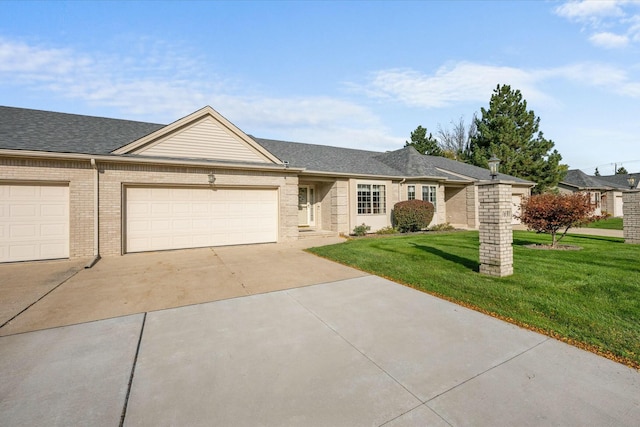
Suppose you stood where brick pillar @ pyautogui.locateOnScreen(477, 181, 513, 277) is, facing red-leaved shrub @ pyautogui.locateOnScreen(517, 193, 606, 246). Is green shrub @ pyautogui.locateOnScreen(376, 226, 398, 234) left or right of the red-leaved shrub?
left

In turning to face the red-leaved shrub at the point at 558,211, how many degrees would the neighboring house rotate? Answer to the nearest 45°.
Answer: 0° — it already faces it

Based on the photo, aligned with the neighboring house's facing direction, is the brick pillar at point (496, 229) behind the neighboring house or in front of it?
in front

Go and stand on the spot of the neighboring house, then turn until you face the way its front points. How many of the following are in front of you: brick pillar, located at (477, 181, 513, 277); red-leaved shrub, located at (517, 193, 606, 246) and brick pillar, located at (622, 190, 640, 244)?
3

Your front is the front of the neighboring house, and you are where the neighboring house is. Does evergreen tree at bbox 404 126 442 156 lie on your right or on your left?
on your right

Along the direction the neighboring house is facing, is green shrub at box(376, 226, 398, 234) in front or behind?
in front

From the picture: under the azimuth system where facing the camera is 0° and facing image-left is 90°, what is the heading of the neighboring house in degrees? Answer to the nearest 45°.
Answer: approximately 0°

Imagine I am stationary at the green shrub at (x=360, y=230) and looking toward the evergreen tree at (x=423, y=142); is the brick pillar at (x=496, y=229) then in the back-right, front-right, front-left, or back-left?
back-right

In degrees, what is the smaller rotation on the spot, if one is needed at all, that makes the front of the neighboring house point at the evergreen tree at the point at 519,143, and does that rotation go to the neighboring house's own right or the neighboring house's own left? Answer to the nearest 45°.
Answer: approximately 45° to the neighboring house's own right

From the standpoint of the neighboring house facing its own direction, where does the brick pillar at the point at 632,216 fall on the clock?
The brick pillar is roughly at 12 o'clock from the neighboring house.
